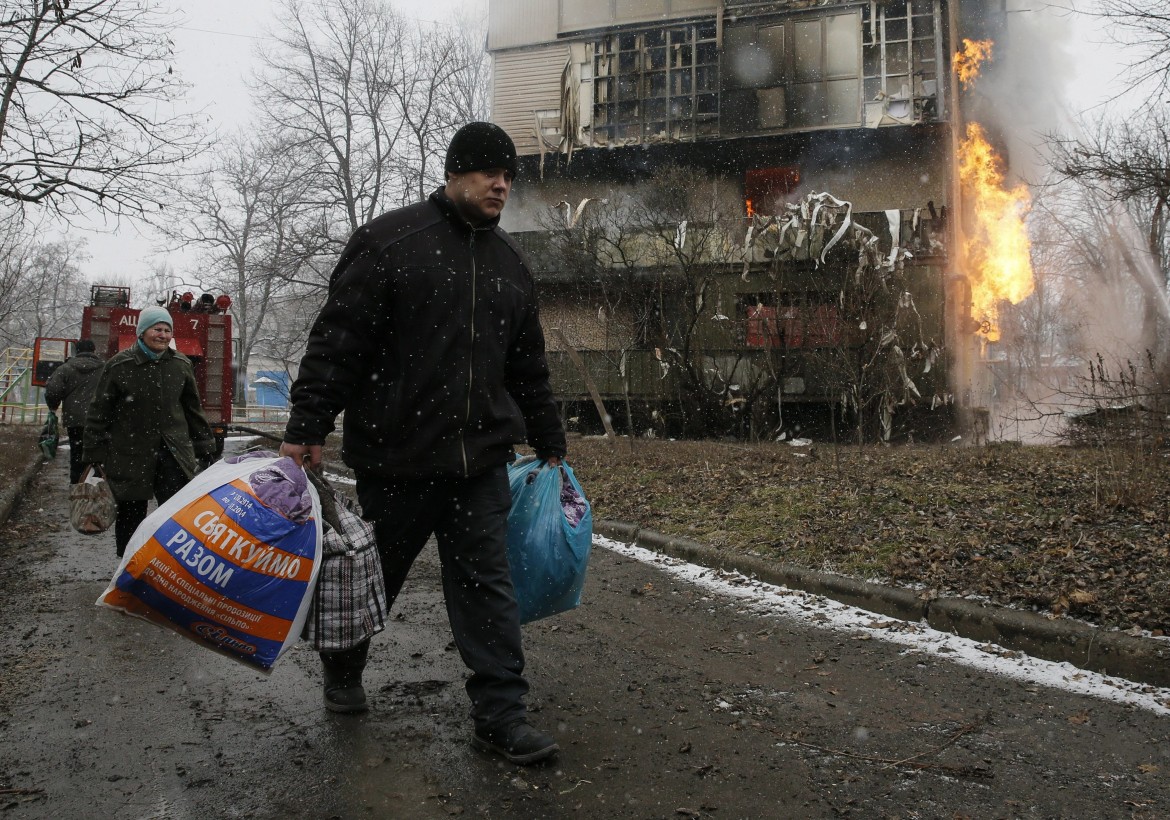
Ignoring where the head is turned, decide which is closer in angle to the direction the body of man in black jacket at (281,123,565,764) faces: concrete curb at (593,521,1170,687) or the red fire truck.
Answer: the concrete curb

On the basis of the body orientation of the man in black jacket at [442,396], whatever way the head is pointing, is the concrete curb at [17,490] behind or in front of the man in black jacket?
behind

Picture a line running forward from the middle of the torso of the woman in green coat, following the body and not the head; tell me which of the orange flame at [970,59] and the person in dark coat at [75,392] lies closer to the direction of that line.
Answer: the orange flame

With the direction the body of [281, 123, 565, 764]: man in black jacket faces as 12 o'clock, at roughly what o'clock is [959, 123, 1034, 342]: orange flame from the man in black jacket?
The orange flame is roughly at 9 o'clock from the man in black jacket.

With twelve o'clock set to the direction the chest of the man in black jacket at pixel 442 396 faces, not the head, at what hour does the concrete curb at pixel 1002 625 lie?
The concrete curb is roughly at 10 o'clock from the man in black jacket.

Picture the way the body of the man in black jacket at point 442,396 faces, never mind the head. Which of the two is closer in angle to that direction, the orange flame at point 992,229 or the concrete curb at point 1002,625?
the concrete curb

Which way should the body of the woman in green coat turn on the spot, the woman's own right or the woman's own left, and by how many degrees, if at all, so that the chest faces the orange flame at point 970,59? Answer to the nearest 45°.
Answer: approximately 90° to the woman's own left

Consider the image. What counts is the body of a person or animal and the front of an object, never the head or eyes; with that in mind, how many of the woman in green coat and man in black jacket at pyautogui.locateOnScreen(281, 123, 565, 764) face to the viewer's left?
0

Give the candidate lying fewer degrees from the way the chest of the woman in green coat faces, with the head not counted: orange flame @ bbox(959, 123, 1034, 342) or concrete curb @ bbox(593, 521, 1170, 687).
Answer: the concrete curb

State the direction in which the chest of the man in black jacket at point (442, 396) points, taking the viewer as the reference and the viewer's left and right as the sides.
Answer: facing the viewer and to the right of the viewer

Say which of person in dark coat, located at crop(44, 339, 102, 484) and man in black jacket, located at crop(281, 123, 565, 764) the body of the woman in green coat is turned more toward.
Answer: the man in black jacket

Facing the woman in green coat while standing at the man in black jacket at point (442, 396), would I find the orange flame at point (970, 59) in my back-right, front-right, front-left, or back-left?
front-right

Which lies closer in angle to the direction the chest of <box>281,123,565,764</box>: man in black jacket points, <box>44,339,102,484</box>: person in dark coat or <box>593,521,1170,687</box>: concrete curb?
the concrete curb

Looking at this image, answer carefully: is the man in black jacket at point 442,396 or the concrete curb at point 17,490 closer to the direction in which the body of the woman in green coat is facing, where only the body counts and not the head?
the man in black jacket
